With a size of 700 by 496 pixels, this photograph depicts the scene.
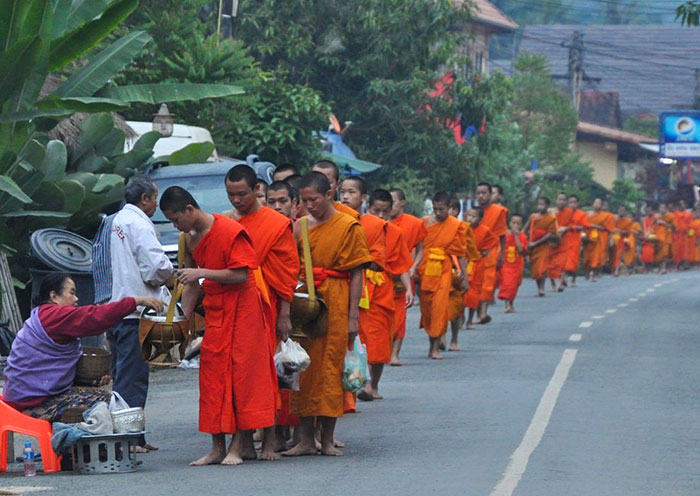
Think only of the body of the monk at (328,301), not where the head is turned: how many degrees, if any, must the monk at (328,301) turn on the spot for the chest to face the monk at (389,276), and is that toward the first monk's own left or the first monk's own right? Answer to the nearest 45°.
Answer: approximately 135° to the first monk's own right

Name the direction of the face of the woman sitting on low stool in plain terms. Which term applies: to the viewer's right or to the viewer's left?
to the viewer's right

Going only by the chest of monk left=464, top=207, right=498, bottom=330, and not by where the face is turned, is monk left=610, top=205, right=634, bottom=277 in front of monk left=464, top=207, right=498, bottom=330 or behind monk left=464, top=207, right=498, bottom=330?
behind

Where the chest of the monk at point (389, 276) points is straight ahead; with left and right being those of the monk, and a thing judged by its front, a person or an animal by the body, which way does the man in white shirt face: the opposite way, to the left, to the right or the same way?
the opposite way

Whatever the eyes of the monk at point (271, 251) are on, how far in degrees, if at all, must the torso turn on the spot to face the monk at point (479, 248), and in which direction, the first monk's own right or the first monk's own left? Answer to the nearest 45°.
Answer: approximately 135° to the first monk's own right

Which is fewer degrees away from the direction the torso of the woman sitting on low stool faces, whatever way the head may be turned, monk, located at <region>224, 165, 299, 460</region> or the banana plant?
the monk

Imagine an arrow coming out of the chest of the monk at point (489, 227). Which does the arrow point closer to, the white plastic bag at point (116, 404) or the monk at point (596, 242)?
the white plastic bag

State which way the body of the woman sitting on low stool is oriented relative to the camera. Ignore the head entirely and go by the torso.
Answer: to the viewer's right

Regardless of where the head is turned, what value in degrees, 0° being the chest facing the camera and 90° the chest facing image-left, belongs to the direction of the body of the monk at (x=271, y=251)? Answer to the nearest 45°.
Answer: approximately 45°

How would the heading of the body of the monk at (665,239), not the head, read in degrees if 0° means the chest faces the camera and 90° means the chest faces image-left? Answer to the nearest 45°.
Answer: approximately 45°
